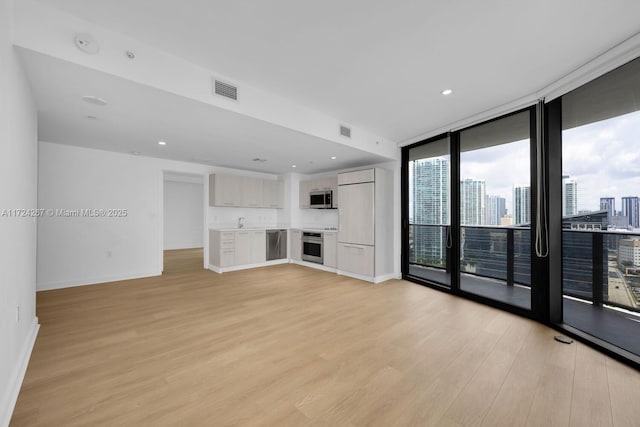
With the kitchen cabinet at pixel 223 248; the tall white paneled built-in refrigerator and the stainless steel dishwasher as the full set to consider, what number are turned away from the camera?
0

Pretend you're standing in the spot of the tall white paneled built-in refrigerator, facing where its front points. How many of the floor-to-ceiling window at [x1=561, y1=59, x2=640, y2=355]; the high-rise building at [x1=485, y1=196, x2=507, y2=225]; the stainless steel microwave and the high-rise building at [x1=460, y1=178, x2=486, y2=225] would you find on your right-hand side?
1

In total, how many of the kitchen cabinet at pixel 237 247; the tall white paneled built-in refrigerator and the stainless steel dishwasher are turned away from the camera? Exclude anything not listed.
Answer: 0

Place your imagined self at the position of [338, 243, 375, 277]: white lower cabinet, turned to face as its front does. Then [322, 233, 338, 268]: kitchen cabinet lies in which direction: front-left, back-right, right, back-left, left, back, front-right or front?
right

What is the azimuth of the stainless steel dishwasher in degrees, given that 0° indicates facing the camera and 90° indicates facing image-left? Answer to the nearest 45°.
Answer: approximately 315°

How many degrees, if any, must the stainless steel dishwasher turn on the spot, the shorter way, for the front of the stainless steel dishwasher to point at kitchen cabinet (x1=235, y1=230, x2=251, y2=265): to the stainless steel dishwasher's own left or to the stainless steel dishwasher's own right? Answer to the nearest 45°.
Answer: approximately 90° to the stainless steel dishwasher's own right

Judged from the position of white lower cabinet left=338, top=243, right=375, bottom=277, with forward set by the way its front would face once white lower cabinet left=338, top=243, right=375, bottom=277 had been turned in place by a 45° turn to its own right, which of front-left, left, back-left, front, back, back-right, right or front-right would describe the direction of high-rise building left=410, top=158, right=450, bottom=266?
back

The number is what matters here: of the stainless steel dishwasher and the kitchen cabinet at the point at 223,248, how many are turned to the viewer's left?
0

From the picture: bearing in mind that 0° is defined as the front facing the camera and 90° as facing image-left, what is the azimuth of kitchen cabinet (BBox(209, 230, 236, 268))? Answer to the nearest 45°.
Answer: approximately 315°

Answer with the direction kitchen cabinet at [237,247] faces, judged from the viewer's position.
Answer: facing the viewer and to the right of the viewer
